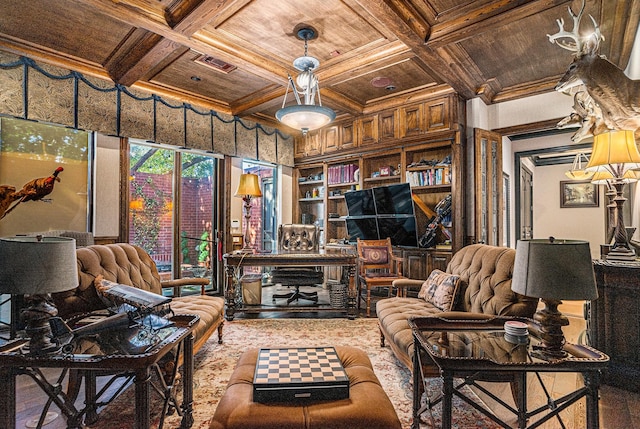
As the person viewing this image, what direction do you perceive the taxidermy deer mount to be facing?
facing to the left of the viewer

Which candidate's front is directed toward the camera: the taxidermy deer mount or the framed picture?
the framed picture

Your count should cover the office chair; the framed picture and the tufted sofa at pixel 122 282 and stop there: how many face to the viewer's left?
0

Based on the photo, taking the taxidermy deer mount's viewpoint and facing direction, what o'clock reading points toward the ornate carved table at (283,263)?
The ornate carved table is roughly at 12 o'clock from the taxidermy deer mount.

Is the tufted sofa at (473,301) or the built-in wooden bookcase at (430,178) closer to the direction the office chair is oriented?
the tufted sofa

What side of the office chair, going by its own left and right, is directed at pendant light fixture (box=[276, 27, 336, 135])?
front

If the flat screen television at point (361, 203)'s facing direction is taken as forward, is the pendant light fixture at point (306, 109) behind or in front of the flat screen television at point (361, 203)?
in front

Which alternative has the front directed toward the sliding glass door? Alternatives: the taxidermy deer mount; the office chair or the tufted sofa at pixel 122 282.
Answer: the taxidermy deer mount

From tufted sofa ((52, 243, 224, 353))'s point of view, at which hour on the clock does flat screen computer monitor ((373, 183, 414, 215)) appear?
The flat screen computer monitor is roughly at 10 o'clock from the tufted sofa.

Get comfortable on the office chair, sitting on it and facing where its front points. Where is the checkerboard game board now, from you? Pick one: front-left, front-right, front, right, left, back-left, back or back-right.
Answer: front

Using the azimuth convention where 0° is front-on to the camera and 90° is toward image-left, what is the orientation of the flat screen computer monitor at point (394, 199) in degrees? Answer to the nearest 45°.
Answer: approximately 45°

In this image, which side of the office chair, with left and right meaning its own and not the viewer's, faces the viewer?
front

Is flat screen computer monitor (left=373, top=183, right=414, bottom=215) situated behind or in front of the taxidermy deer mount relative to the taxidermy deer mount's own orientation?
in front

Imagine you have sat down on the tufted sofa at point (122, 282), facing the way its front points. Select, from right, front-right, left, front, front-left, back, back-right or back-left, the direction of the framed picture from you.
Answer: front-left

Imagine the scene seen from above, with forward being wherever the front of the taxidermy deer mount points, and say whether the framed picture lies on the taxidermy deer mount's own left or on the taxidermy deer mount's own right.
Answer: on the taxidermy deer mount's own right

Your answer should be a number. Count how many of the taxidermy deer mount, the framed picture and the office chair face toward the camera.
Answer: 2

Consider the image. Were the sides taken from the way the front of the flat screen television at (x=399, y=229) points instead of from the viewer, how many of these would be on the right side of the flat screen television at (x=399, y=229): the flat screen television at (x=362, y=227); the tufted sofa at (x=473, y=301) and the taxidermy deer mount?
1
